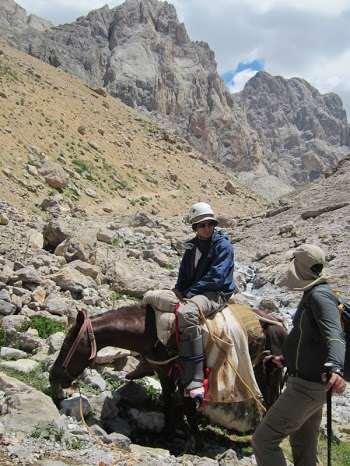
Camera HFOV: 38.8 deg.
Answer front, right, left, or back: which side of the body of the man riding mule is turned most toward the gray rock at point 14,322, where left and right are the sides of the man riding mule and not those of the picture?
right

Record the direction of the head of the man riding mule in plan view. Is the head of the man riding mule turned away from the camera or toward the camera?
toward the camera

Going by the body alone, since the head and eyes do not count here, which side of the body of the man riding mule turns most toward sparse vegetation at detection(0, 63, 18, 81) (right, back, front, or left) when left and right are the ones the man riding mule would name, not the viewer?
right

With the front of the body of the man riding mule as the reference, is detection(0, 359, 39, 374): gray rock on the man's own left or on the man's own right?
on the man's own right

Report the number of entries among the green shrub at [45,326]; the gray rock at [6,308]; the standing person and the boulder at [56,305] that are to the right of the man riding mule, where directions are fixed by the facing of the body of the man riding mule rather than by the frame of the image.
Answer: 3

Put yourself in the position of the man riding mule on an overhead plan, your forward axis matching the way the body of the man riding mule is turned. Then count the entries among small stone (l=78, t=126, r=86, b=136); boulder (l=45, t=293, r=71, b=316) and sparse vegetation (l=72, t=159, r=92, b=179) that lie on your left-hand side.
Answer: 0

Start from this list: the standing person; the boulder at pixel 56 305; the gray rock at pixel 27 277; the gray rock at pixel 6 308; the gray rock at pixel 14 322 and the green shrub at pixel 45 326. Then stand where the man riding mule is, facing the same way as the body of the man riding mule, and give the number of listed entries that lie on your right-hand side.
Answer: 5

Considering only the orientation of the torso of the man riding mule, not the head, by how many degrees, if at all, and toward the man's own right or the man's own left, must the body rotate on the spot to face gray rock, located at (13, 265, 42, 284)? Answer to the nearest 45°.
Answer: approximately 90° to the man's own right

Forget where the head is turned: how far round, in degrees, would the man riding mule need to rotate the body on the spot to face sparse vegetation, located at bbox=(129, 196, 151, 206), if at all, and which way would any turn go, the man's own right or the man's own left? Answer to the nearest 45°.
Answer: approximately 135° to the man's own right

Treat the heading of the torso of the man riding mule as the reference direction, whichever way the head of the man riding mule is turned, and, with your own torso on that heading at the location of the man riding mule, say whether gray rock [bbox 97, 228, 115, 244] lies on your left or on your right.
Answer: on your right

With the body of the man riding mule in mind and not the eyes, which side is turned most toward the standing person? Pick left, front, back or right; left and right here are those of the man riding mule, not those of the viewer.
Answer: left

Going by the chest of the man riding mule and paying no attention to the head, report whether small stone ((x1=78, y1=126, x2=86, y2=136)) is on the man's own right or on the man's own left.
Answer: on the man's own right

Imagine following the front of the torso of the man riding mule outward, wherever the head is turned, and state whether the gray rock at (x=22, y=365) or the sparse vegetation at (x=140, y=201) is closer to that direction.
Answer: the gray rock

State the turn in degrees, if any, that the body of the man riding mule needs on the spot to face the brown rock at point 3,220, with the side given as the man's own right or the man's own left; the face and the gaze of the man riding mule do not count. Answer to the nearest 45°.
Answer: approximately 90° to the man's own right

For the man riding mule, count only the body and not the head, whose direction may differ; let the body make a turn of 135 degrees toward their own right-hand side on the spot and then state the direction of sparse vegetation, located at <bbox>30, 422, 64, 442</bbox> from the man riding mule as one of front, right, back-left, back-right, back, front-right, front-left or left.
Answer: back-left
